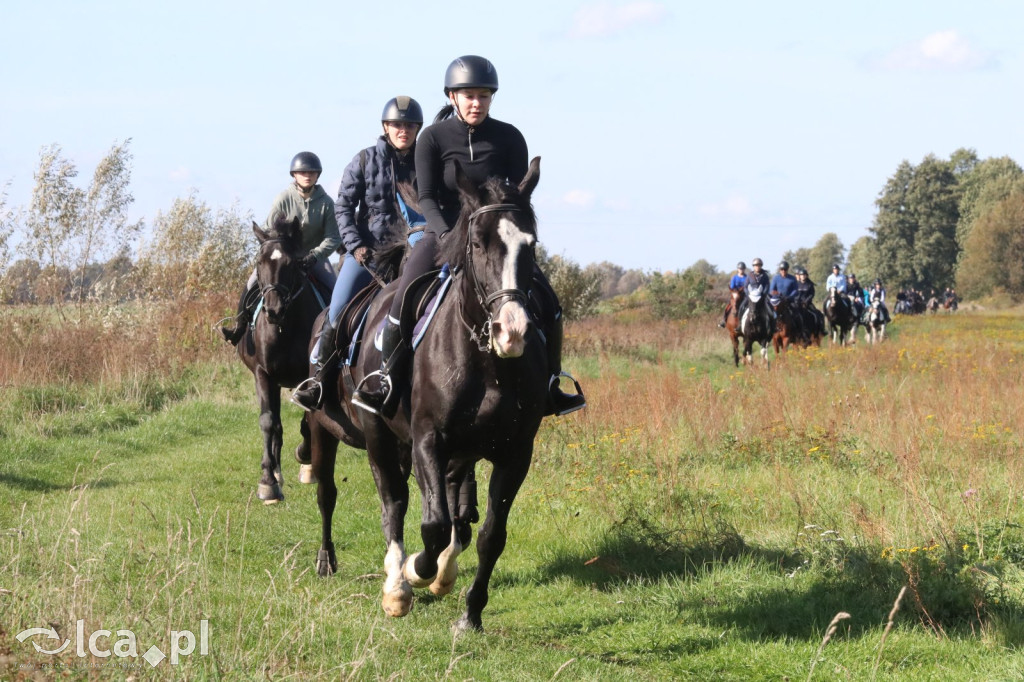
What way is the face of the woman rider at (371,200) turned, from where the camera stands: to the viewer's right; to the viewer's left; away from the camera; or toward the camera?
toward the camera

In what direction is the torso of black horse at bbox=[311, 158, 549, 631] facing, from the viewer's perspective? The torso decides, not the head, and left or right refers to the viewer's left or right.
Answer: facing the viewer and to the right of the viewer

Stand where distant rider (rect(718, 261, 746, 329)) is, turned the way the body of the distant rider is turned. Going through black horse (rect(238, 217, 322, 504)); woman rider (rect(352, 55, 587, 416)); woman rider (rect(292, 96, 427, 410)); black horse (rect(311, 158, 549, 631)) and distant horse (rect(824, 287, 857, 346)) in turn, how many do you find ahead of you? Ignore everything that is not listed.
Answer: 4

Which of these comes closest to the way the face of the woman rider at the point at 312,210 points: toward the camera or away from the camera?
toward the camera

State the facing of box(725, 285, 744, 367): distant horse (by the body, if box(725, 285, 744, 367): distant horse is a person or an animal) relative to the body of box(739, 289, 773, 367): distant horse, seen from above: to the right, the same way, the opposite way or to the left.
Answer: the same way

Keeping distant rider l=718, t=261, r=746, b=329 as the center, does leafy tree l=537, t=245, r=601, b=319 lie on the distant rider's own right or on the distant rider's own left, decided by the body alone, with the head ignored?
on the distant rider's own right

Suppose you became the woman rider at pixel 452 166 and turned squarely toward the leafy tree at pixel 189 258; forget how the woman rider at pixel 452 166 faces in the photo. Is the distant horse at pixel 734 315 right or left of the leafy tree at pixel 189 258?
right

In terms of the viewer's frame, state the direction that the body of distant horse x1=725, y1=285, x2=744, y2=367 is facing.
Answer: toward the camera

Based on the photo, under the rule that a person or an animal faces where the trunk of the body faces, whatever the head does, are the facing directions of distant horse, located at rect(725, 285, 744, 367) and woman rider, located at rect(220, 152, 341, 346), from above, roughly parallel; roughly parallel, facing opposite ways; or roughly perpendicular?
roughly parallel

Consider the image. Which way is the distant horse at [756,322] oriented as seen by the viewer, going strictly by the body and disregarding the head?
toward the camera

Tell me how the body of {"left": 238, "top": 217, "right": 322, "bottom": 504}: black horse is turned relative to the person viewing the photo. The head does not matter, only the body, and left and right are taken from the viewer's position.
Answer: facing the viewer

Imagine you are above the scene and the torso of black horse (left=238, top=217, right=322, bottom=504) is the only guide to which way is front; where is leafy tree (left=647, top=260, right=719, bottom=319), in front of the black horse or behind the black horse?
behind

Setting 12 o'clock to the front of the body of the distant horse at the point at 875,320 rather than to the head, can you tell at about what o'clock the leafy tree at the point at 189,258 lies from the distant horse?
The leafy tree is roughly at 1 o'clock from the distant horse.
